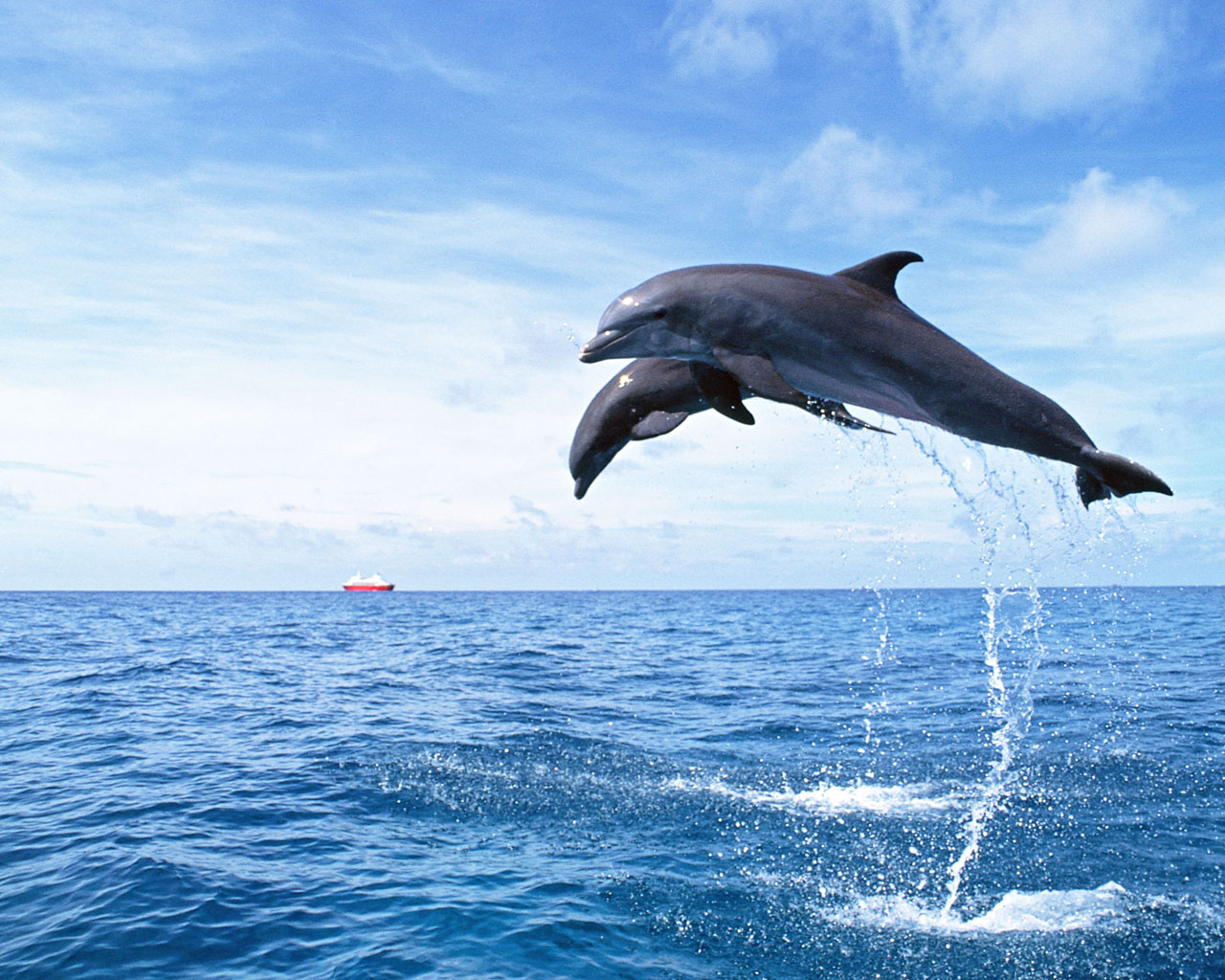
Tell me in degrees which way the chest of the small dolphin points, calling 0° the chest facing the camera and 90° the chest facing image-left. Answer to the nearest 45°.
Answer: approximately 90°

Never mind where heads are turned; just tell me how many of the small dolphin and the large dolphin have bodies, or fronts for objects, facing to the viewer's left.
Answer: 2

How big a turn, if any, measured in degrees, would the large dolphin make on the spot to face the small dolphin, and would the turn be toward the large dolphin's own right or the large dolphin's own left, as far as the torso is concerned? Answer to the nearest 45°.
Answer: approximately 45° to the large dolphin's own right

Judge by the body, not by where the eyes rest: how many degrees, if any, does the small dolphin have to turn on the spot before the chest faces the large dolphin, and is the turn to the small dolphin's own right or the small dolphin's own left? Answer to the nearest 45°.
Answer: approximately 135° to the small dolphin's own left

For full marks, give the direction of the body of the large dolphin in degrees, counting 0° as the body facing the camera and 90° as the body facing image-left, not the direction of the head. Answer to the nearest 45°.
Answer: approximately 90°
